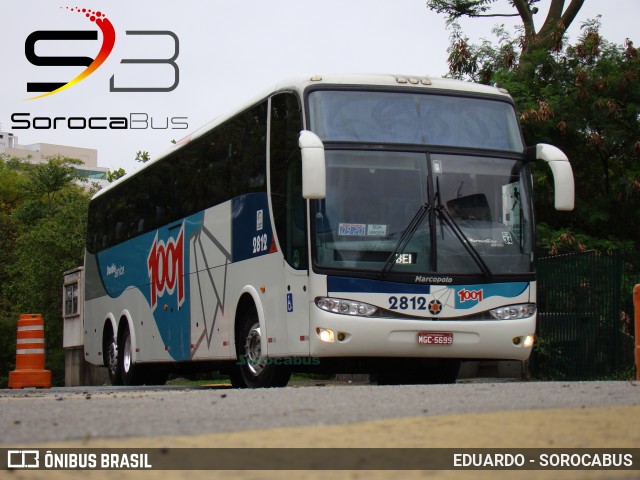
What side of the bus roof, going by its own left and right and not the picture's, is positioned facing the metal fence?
left

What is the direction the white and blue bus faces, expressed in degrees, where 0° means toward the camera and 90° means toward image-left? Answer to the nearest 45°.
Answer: approximately 315°

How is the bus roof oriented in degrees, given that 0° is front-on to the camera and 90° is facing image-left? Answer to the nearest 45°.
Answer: approximately 315°
